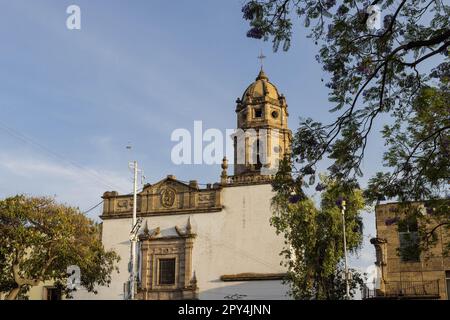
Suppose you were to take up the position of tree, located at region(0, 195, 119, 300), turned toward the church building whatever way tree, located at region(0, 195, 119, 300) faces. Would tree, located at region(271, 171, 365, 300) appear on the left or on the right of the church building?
right

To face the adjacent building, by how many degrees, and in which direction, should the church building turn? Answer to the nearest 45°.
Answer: approximately 45° to its left

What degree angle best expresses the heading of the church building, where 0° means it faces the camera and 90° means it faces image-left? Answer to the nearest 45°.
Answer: approximately 0°

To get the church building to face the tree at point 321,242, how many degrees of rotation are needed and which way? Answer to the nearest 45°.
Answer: approximately 45° to its left

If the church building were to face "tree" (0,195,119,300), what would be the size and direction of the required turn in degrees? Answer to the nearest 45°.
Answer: approximately 45° to its right
